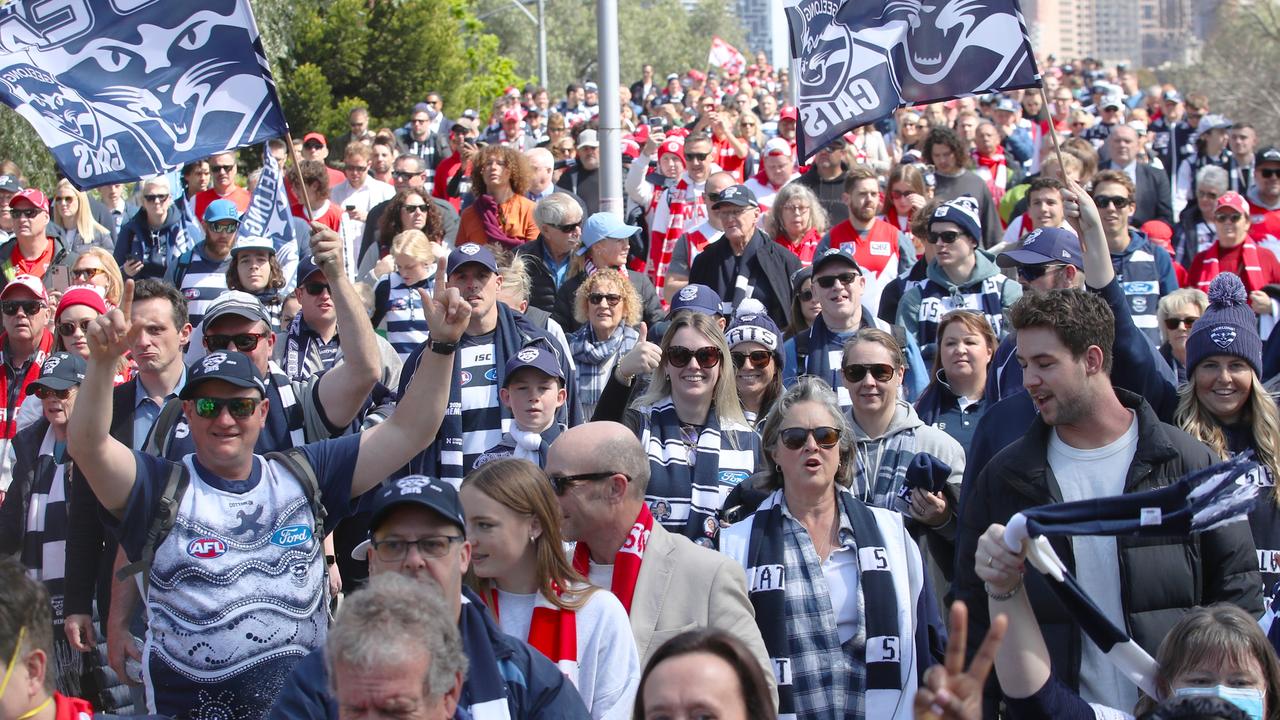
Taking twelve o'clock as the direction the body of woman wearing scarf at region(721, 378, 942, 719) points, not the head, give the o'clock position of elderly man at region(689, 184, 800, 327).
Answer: The elderly man is roughly at 6 o'clock from the woman wearing scarf.

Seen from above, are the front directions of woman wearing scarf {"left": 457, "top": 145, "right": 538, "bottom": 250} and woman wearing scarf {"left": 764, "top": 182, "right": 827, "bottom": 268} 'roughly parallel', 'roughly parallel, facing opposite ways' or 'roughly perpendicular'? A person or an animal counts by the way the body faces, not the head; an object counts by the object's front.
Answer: roughly parallel

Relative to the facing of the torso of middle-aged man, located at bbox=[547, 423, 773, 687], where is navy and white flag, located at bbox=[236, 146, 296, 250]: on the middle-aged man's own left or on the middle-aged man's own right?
on the middle-aged man's own right

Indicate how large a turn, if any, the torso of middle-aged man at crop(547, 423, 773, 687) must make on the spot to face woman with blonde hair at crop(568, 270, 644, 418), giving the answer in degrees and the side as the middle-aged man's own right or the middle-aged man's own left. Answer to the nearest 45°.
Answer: approximately 135° to the middle-aged man's own right

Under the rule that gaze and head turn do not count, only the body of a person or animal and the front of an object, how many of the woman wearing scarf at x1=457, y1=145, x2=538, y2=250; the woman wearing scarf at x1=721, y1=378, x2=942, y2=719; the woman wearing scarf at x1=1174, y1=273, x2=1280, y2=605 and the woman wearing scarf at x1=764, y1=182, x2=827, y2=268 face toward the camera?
4

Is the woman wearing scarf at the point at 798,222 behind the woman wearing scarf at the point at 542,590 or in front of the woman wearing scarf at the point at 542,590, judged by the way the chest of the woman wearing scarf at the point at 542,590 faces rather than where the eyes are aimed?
behind

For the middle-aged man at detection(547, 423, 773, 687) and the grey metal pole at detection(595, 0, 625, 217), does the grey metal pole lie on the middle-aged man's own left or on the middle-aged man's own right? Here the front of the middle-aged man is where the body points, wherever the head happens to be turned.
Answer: on the middle-aged man's own right

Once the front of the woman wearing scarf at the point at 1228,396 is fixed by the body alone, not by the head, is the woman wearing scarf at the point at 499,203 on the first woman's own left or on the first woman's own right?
on the first woman's own right

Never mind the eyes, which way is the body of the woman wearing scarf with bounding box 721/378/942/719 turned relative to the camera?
toward the camera

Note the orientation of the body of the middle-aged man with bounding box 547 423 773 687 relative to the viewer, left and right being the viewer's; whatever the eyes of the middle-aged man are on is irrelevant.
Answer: facing the viewer and to the left of the viewer

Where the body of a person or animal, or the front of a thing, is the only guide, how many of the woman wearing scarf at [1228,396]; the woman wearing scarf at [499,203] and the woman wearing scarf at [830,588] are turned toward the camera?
3

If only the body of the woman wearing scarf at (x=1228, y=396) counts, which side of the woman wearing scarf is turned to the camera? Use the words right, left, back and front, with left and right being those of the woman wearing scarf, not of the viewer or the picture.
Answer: front

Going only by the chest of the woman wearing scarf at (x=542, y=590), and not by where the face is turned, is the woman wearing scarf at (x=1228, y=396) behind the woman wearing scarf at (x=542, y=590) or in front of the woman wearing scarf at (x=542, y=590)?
behind
